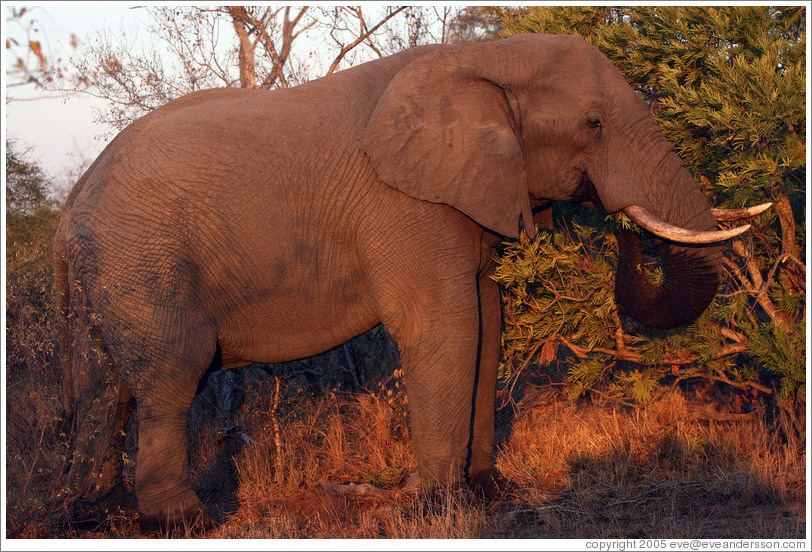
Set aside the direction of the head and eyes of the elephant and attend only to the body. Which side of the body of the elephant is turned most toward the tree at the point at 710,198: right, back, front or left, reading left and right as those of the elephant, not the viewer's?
front

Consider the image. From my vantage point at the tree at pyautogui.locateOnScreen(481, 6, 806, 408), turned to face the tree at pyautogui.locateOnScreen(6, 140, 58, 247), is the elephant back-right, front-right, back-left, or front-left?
front-left

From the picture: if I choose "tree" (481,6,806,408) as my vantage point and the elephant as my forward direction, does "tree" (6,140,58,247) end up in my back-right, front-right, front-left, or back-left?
front-right

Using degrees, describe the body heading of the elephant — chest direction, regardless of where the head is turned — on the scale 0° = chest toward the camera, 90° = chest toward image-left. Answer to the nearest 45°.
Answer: approximately 270°

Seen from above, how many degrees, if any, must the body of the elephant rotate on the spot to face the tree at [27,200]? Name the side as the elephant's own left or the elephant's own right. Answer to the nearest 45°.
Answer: approximately 135° to the elephant's own left
